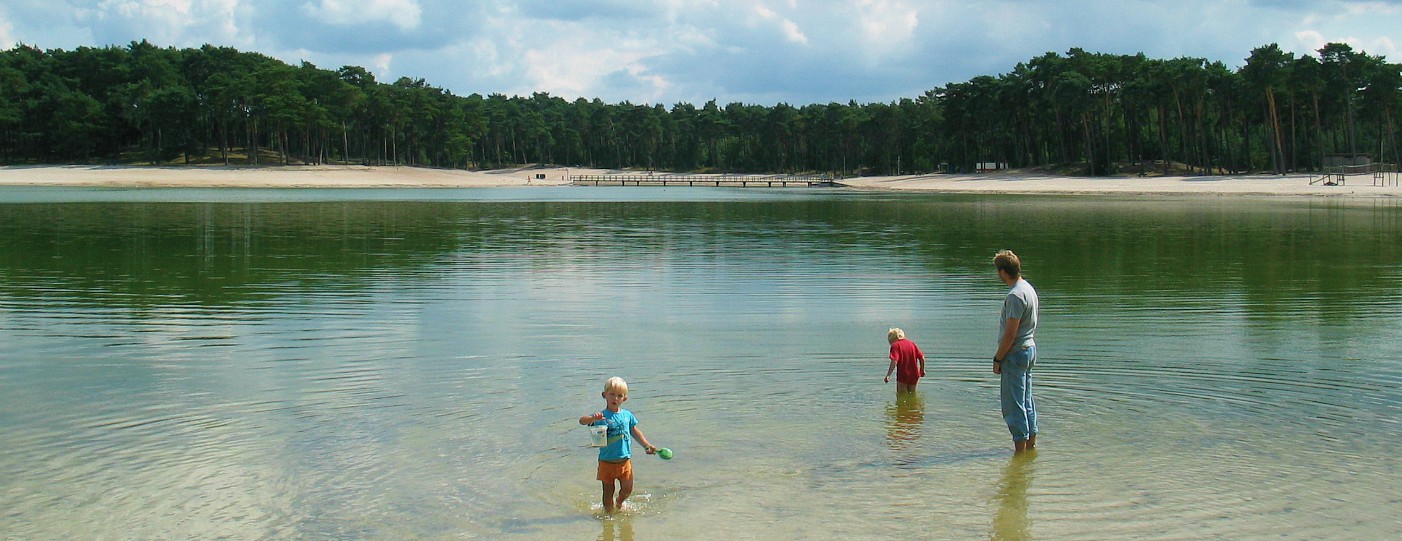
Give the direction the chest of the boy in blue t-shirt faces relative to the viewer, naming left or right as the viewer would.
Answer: facing the viewer

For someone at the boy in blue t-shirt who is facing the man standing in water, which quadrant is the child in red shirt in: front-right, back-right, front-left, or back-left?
front-left

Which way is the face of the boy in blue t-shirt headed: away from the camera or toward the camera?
toward the camera

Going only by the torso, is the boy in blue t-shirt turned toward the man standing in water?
no

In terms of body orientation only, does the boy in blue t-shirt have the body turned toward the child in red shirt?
no
